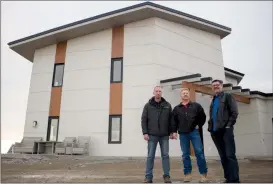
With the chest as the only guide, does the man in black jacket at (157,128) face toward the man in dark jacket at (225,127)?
no

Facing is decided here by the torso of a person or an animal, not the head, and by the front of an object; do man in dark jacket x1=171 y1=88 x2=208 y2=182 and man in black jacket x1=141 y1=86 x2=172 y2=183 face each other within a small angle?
no

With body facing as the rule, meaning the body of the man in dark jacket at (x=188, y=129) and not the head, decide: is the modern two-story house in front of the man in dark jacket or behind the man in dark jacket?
behind

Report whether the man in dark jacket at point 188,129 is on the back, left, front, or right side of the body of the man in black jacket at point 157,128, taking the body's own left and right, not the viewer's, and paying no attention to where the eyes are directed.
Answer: left

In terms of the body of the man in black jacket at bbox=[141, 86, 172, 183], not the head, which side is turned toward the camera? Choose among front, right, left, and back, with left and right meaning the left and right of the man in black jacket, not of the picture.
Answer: front

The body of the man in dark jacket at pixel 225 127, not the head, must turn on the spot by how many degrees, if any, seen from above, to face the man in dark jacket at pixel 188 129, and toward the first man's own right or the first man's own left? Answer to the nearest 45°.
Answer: approximately 45° to the first man's own right

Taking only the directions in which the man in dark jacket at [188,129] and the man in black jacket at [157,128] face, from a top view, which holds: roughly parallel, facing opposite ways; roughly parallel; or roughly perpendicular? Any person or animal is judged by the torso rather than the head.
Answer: roughly parallel

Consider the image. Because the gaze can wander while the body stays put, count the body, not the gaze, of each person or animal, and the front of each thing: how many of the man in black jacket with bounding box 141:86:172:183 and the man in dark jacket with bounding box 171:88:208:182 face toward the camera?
2

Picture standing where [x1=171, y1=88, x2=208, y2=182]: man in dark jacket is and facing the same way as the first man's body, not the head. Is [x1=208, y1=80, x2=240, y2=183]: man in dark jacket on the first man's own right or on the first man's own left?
on the first man's own left

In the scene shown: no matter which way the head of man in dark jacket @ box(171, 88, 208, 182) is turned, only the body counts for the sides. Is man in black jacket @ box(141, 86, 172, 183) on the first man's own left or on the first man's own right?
on the first man's own right

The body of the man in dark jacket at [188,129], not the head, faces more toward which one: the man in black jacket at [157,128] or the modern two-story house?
the man in black jacket

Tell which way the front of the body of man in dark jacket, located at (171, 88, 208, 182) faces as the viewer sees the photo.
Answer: toward the camera

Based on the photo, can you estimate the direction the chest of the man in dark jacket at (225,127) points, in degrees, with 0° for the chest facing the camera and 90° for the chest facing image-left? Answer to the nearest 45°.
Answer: approximately 45°

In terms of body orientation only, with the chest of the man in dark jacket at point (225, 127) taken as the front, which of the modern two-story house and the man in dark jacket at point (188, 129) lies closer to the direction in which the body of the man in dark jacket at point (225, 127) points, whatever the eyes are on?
the man in dark jacket
